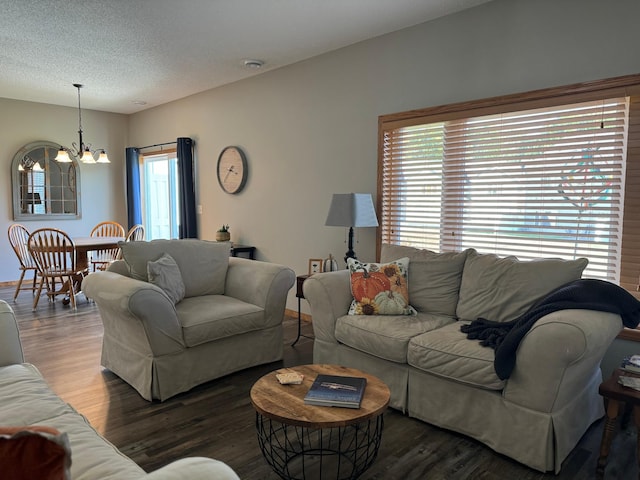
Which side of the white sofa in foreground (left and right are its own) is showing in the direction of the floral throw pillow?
front

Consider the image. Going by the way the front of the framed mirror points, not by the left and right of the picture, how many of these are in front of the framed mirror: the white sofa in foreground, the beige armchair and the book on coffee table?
3

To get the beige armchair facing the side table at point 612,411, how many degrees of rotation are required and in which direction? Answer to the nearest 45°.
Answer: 0° — it already faces it

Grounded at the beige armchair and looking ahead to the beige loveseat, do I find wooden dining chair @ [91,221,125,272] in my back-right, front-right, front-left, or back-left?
back-left

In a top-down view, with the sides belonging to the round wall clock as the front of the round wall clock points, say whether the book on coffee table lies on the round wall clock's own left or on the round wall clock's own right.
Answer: on the round wall clock's own left

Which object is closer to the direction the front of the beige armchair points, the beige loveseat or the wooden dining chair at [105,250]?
the beige loveseat

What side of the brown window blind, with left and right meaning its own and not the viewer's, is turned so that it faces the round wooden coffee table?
front

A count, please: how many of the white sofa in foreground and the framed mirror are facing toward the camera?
1

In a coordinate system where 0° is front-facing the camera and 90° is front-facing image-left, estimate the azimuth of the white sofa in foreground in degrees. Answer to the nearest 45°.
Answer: approximately 225°

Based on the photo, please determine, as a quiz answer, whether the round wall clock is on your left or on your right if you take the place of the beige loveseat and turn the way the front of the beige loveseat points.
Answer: on your right

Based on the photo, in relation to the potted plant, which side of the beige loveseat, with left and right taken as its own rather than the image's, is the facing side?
right
